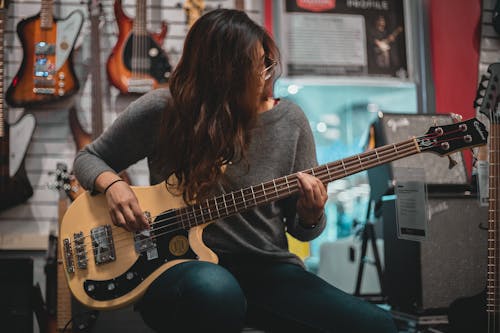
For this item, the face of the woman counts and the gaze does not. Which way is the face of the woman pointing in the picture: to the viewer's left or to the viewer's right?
to the viewer's right

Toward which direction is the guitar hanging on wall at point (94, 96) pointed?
toward the camera

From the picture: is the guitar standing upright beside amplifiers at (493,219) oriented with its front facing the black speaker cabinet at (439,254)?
no

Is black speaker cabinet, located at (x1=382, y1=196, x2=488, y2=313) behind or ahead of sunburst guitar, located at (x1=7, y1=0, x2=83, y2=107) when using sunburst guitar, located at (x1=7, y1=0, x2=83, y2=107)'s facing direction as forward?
ahead

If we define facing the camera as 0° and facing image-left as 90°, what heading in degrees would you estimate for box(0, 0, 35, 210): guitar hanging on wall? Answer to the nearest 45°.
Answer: approximately 0°

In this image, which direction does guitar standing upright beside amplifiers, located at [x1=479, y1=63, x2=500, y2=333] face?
toward the camera

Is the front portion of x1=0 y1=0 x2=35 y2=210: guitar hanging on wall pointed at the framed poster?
no

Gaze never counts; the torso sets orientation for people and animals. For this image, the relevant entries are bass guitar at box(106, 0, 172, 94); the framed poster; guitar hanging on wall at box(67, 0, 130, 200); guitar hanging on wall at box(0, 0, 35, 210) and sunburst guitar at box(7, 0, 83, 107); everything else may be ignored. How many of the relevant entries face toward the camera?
5

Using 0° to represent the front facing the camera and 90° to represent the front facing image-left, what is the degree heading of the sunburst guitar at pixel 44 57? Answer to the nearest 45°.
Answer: approximately 0°

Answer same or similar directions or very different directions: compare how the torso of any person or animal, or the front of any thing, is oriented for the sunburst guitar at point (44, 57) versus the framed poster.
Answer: same or similar directions

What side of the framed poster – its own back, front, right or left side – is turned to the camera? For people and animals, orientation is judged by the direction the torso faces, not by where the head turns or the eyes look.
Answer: front

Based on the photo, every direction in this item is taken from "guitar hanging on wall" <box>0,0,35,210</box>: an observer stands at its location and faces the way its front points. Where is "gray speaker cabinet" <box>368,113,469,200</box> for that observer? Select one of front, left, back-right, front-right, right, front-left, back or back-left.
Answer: front-left

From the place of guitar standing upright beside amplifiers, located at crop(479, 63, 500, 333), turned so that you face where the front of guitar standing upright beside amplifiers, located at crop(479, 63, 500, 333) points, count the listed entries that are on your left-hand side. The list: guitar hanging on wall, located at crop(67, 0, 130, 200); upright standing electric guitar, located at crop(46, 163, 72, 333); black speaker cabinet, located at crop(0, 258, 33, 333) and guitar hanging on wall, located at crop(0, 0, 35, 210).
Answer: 0

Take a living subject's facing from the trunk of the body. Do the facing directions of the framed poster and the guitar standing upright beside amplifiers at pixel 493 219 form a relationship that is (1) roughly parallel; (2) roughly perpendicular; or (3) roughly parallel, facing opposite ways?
roughly parallel
